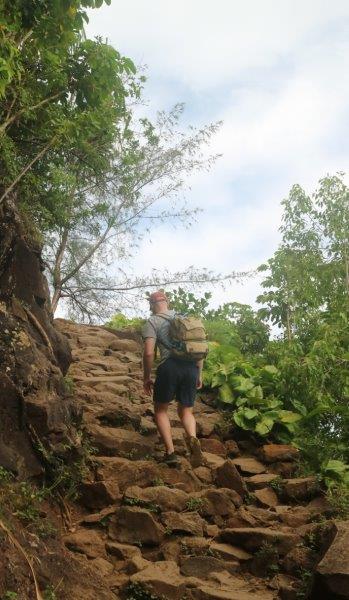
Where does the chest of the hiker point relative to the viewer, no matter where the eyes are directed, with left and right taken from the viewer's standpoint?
facing away from the viewer and to the left of the viewer

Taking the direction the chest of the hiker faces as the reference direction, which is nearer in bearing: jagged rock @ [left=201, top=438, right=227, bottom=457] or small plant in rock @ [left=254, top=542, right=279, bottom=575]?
the jagged rock

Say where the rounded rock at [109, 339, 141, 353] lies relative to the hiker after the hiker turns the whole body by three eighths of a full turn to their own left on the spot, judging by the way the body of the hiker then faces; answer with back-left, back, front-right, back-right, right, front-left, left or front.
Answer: back

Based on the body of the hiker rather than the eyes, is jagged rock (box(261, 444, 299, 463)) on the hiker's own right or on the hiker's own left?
on the hiker's own right

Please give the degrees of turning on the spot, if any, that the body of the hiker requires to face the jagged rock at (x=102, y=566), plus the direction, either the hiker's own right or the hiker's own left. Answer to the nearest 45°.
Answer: approximately 135° to the hiker's own left

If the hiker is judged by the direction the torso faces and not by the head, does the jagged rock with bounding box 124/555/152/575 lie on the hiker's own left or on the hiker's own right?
on the hiker's own left

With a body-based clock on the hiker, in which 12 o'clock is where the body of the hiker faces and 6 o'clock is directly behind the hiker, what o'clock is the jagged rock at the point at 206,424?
The jagged rock is roughly at 2 o'clock from the hiker.
